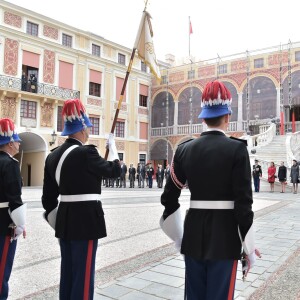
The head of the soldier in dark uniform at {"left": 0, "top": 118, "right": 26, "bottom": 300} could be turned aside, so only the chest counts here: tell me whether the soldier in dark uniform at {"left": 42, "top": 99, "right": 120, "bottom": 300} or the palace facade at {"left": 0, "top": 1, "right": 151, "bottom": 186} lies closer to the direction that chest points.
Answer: the palace facade

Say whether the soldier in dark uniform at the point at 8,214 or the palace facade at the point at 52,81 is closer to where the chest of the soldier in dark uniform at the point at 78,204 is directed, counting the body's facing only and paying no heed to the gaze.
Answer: the palace facade

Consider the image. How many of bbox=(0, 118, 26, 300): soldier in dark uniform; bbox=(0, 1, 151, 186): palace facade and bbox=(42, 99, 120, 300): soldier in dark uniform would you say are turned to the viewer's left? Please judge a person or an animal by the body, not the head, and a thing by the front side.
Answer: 0

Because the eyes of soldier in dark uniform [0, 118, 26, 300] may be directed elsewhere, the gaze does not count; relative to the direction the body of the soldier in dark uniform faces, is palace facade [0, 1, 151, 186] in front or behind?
in front

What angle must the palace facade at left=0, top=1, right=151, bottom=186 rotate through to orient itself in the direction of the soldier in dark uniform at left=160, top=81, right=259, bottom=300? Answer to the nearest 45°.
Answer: approximately 45° to its right

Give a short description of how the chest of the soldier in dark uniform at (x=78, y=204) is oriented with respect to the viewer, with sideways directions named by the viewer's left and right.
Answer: facing away from the viewer and to the right of the viewer

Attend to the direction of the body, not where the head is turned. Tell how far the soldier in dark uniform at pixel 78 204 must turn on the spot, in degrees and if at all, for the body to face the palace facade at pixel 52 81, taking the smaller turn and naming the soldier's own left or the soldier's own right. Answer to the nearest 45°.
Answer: approximately 45° to the soldier's own left

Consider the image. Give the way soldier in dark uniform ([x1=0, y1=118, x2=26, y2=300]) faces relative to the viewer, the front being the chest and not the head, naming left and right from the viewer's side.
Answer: facing away from the viewer and to the right of the viewer

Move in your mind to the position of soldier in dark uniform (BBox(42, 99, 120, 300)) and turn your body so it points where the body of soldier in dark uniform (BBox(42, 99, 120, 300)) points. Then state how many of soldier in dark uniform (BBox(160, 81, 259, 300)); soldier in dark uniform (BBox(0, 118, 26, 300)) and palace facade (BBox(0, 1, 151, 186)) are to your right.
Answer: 1

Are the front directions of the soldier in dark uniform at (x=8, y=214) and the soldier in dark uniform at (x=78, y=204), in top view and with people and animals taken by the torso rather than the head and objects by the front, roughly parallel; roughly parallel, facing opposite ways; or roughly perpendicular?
roughly parallel

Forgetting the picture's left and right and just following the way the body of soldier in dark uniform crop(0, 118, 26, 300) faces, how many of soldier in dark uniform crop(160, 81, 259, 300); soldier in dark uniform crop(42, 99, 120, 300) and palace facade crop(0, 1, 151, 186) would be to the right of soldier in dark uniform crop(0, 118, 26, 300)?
2

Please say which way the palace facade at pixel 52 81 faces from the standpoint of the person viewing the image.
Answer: facing the viewer and to the right of the viewer

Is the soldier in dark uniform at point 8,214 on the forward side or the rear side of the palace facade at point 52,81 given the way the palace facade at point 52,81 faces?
on the forward side

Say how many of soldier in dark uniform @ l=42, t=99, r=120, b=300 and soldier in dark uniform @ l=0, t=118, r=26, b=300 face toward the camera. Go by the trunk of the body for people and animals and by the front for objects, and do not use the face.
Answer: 0

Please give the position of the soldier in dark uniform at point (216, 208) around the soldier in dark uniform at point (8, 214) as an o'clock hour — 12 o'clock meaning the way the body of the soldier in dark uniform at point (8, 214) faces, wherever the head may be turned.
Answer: the soldier in dark uniform at point (216, 208) is roughly at 3 o'clock from the soldier in dark uniform at point (8, 214).

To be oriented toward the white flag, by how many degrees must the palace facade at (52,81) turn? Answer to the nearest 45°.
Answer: approximately 45° to its right
